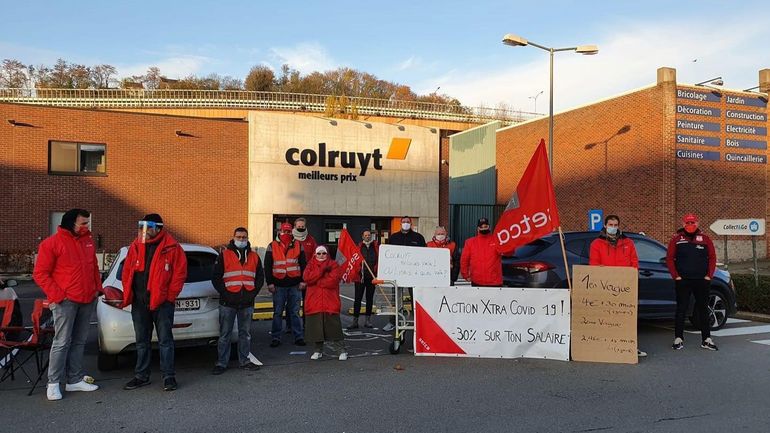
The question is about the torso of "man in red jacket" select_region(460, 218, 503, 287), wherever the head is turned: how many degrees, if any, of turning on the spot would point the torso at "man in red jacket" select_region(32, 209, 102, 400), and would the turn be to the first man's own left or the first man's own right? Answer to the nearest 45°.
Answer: approximately 45° to the first man's own right

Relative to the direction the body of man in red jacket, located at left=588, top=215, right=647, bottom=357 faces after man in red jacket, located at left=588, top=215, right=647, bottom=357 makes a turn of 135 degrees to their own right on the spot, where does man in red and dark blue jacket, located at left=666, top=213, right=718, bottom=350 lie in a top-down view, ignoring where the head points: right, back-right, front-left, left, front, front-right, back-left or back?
right

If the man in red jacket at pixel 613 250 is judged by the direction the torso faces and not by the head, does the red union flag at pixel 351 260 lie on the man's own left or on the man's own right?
on the man's own right

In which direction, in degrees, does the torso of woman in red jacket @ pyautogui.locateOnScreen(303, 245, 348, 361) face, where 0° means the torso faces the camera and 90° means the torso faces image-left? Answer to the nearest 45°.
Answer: approximately 0°

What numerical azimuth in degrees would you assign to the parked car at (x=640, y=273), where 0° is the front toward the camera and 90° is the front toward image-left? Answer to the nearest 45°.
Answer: approximately 225°

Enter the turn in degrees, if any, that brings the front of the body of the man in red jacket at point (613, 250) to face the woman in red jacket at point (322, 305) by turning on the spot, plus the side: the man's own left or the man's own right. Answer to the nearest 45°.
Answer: approximately 45° to the man's own right

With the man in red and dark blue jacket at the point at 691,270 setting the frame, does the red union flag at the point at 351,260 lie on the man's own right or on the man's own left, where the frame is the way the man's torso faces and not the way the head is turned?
on the man's own right

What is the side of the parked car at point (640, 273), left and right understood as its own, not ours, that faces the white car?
back

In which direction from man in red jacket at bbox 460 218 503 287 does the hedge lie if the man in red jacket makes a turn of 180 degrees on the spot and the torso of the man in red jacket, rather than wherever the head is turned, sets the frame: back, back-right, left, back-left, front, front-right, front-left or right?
front-right

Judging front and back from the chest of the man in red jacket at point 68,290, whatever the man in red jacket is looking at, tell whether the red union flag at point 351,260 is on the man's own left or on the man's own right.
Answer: on the man's own left
